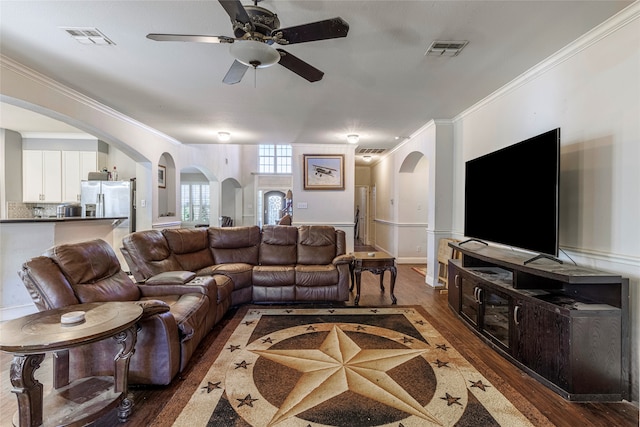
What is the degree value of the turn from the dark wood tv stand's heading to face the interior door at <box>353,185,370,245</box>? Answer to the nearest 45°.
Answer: approximately 90° to its right

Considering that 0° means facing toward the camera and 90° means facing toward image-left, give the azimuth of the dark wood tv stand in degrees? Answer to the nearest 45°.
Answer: approximately 45°

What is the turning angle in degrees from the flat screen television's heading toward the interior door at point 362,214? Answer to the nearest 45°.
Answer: approximately 90° to its right

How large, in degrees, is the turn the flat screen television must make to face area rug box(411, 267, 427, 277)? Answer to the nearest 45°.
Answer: approximately 90° to its right

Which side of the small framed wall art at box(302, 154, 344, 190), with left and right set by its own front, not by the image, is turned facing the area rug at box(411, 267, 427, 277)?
left

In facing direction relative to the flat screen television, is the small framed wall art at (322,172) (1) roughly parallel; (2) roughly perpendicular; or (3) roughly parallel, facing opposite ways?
roughly perpendicular

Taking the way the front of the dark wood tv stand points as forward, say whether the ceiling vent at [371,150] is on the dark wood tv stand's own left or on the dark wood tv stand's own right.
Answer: on the dark wood tv stand's own right

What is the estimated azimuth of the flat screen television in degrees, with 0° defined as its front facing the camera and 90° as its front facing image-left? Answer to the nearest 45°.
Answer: approximately 45°

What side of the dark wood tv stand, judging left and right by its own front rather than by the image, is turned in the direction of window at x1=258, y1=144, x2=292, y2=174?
right

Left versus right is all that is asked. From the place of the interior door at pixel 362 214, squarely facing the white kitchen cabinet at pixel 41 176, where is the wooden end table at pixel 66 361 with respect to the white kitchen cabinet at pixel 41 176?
left

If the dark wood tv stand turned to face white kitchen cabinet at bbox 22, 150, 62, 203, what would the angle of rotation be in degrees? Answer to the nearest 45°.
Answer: approximately 45° to its right
